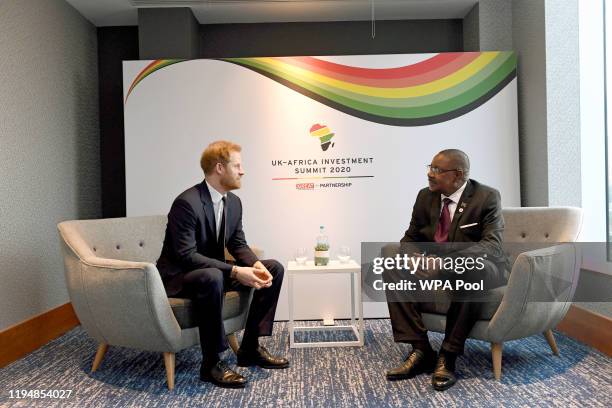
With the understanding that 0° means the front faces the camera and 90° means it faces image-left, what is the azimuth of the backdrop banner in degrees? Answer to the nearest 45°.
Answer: approximately 0°

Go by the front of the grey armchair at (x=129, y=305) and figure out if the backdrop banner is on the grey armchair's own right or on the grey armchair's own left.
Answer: on the grey armchair's own left

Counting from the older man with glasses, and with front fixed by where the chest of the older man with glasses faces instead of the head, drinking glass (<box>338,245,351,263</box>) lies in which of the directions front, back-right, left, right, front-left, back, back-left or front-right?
right

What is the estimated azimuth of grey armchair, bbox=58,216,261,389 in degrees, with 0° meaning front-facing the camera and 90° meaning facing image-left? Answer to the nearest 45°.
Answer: approximately 315°

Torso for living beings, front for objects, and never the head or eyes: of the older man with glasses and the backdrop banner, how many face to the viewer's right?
0

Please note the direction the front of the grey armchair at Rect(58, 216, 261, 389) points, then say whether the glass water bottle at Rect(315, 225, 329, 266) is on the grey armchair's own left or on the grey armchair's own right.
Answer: on the grey armchair's own left

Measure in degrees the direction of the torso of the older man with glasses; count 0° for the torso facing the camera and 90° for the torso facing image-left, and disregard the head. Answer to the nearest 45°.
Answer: approximately 45°

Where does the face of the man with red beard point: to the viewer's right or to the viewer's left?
to the viewer's right

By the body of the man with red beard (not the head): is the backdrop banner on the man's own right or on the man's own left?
on the man's own left

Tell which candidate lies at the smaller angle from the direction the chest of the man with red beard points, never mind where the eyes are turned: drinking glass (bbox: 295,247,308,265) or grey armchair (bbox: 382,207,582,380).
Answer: the grey armchair

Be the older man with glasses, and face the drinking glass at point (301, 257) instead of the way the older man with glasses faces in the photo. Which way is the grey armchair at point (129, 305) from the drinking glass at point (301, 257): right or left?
left

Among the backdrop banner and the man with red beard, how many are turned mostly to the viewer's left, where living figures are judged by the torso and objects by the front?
0

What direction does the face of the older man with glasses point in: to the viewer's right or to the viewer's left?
to the viewer's left

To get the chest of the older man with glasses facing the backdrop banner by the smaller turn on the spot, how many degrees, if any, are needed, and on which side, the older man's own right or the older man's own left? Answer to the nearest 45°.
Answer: approximately 90° to the older man's own right

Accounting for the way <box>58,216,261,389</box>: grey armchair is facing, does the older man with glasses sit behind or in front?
in front

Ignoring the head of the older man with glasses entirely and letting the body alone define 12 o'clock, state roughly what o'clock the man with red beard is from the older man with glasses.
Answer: The man with red beard is roughly at 1 o'clock from the older man with glasses.
